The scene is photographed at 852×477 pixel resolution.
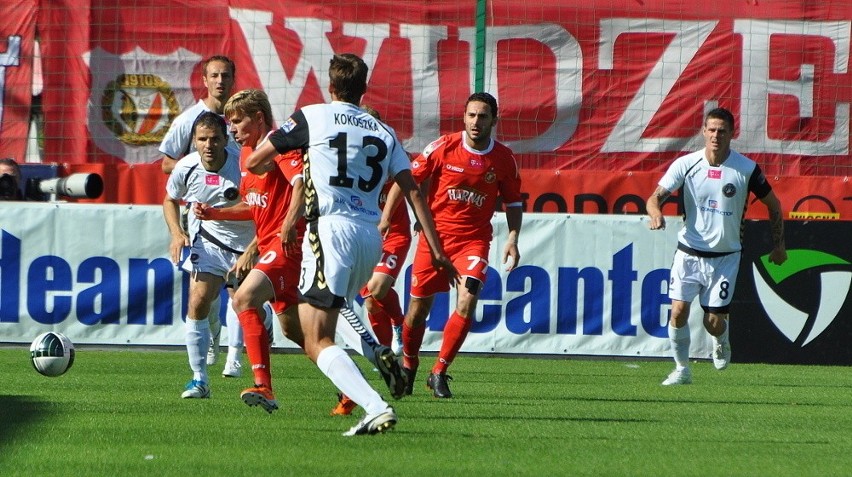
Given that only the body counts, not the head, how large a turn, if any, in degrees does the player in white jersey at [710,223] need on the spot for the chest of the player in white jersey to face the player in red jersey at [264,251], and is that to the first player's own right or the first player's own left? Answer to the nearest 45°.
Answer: approximately 45° to the first player's own right

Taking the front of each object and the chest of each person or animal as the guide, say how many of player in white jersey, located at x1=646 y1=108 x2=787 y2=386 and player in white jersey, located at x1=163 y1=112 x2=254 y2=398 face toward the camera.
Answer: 2

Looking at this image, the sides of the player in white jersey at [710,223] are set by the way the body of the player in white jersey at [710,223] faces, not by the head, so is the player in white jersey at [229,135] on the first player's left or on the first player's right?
on the first player's right

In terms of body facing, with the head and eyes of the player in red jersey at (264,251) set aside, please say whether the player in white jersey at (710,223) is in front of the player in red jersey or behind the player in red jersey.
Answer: behind

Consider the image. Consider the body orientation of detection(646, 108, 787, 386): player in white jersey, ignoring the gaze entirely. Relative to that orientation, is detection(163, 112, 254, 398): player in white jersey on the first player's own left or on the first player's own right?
on the first player's own right

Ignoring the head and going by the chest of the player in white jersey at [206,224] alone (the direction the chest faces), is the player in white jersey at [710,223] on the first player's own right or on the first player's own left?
on the first player's own left

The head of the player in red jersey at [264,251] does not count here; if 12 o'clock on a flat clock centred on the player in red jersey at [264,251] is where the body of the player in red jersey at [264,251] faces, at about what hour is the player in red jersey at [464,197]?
the player in red jersey at [464,197] is roughly at 6 o'clock from the player in red jersey at [264,251].

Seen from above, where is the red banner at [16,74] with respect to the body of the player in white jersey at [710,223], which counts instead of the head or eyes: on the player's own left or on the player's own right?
on the player's own right

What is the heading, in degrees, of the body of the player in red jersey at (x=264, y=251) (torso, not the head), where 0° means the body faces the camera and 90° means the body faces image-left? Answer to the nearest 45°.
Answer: approximately 45°
